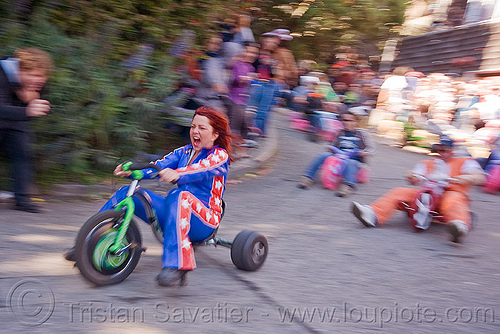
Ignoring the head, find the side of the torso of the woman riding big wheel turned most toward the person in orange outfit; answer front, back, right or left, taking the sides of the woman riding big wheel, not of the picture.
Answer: back

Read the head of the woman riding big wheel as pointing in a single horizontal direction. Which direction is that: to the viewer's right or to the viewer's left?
to the viewer's left

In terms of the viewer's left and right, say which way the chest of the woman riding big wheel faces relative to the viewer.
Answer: facing the viewer and to the left of the viewer
